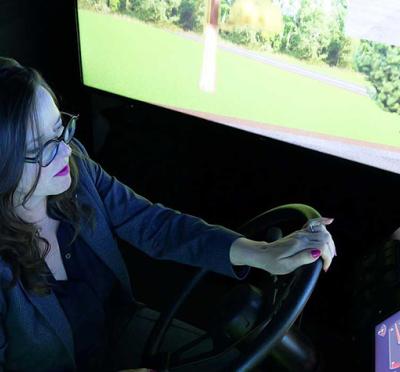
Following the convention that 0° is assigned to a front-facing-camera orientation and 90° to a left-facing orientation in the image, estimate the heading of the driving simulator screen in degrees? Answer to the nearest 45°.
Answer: approximately 45°

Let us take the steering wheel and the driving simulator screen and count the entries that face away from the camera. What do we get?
0

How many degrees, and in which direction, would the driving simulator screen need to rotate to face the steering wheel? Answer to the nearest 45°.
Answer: approximately 45° to its left

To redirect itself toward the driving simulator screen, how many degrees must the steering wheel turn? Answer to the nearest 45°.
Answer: approximately 135° to its right

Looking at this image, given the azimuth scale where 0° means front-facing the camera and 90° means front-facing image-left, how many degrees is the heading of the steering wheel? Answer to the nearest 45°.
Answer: approximately 45°

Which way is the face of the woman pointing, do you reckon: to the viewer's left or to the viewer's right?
to the viewer's right
